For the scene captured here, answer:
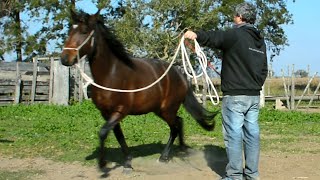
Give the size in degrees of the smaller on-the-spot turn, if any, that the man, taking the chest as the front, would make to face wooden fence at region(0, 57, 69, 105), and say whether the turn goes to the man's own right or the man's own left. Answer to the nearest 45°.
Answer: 0° — they already face it

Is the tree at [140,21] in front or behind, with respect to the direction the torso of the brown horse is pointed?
behind

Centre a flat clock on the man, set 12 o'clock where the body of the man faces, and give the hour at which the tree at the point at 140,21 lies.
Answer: The tree is roughly at 1 o'clock from the man.

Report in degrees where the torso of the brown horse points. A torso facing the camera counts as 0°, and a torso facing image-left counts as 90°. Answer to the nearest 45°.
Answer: approximately 45°

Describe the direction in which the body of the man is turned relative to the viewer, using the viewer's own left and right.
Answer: facing away from the viewer and to the left of the viewer

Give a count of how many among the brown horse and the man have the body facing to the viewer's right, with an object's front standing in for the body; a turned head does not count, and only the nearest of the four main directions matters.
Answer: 0

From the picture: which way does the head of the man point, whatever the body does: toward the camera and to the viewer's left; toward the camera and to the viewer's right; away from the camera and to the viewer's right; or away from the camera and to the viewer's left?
away from the camera and to the viewer's left

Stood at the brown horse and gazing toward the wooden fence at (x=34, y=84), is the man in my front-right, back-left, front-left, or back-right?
back-right
